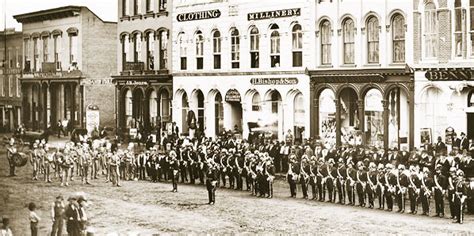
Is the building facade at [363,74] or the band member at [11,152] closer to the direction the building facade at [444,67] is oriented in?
the band member

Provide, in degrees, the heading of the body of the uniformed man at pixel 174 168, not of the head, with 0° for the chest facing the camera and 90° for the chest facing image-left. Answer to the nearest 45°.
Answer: approximately 45°

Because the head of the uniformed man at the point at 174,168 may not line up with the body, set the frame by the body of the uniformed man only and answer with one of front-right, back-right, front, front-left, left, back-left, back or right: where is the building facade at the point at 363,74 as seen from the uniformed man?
back-left

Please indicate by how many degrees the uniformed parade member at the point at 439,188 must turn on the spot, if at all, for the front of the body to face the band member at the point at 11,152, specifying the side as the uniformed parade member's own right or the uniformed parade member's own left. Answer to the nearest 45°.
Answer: approximately 45° to the uniformed parade member's own right

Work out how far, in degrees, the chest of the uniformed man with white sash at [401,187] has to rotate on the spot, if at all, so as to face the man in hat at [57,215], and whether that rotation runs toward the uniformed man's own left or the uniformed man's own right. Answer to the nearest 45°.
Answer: approximately 45° to the uniformed man's own right
